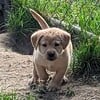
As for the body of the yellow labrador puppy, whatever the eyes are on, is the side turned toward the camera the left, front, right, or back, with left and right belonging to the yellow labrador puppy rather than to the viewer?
front
